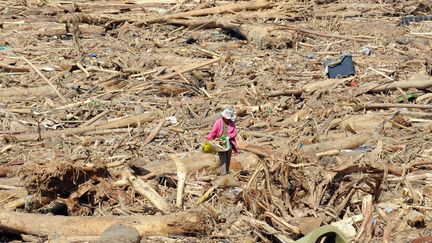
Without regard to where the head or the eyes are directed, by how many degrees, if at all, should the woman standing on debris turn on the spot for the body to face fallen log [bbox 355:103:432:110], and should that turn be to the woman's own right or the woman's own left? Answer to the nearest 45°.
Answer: approximately 135° to the woman's own left

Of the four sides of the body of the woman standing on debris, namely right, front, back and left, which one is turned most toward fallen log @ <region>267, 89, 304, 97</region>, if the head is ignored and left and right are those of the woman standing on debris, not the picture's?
back

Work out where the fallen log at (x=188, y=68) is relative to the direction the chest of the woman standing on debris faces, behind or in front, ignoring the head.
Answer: behind

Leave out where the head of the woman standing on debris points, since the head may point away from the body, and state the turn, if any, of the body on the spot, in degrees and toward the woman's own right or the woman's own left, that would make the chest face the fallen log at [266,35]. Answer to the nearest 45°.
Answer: approximately 180°

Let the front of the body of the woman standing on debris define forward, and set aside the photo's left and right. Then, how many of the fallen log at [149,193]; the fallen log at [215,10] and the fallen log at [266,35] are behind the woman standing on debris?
2

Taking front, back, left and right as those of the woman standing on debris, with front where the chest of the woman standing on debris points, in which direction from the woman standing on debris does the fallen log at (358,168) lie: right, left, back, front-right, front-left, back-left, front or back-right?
front-left

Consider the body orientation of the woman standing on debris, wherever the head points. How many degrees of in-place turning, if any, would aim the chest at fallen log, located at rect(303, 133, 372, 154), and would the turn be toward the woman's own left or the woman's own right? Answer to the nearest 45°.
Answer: approximately 135° to the woman's own left

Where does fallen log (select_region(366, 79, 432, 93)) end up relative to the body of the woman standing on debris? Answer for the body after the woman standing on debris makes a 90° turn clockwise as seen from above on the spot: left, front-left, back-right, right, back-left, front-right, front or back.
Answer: back-right

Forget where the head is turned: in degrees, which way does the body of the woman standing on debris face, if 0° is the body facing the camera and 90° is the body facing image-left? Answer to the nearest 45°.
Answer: approximately 0°

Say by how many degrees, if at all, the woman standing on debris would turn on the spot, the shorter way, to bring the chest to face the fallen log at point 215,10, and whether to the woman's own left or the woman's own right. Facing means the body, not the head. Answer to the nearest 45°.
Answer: approximately 180°

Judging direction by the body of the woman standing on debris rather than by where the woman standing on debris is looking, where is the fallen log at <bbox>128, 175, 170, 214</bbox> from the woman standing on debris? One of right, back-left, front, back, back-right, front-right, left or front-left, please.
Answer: front-right
